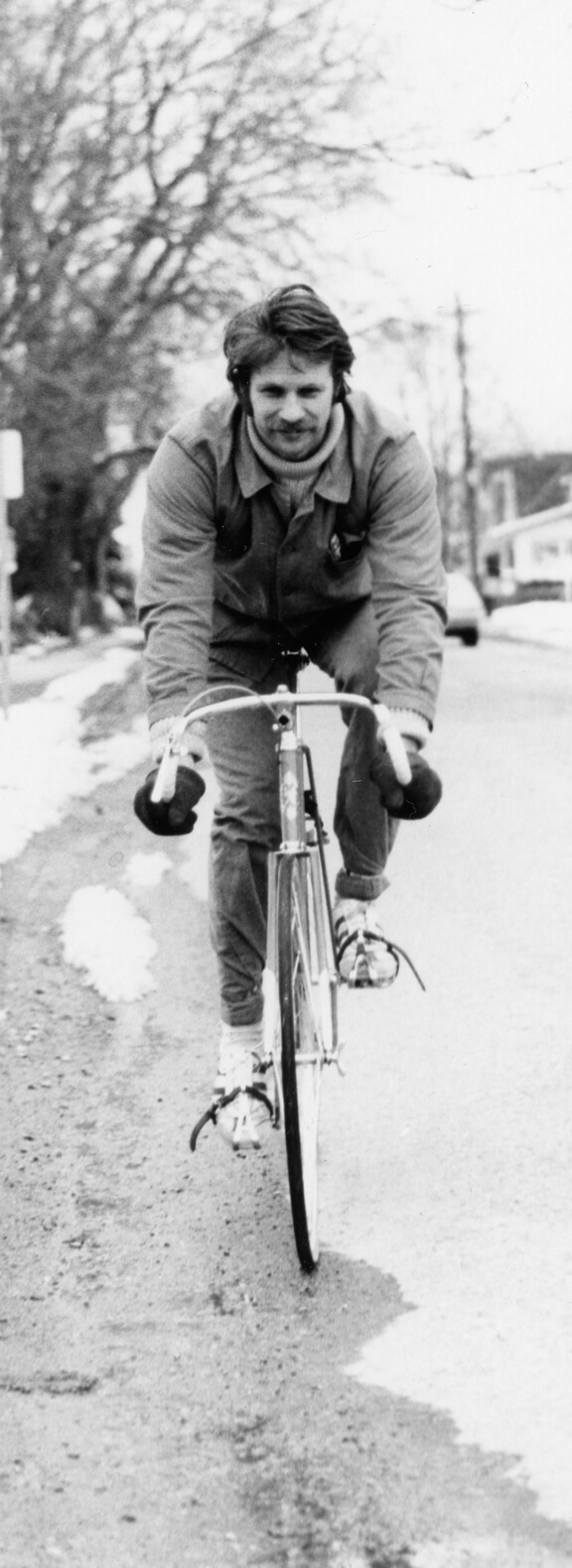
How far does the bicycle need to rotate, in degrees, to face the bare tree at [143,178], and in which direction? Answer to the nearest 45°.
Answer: approximately 180°

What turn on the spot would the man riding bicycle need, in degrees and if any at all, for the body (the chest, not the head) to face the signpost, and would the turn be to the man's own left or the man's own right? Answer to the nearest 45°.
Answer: approximately 180°

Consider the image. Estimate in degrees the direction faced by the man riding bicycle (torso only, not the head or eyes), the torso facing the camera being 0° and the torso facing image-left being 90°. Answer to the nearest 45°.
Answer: approximately 0°

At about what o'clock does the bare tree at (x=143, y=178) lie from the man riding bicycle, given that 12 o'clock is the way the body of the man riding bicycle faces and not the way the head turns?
The bare tree is roughly at 6 o'clock from the man riding bicycle.

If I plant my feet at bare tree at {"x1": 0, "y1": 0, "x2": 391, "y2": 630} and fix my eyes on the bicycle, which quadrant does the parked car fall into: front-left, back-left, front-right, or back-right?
back-left

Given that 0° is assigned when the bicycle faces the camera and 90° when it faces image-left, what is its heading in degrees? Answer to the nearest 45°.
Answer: approximately 0°

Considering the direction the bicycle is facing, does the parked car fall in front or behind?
behind

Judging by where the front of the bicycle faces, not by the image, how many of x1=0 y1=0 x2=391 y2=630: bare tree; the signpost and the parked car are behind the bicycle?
3

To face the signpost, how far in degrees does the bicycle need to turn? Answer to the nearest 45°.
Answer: approximately 180°
